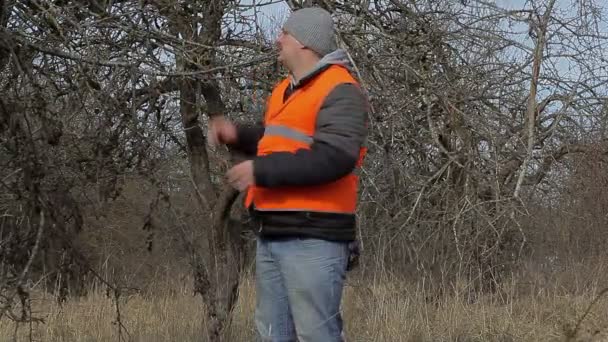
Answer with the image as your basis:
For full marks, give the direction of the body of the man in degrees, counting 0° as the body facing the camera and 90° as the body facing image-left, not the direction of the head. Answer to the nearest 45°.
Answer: approximately 45°

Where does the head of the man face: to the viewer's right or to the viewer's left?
to the viewer's left
